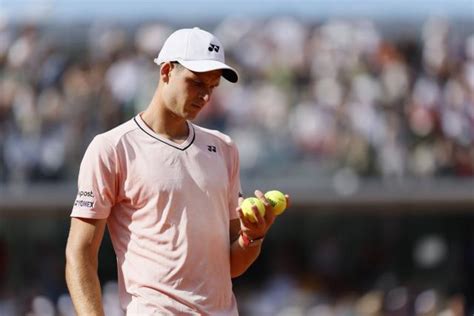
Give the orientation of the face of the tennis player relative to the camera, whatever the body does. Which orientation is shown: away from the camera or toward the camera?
toward the camera

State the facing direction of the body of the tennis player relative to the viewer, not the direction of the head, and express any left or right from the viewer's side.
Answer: facing the viewer and to the right of the viewer
